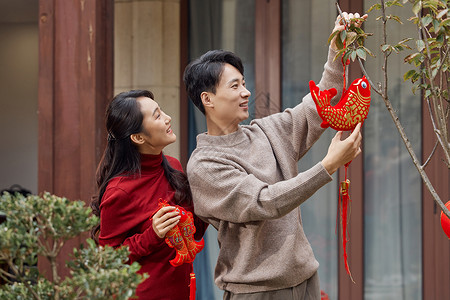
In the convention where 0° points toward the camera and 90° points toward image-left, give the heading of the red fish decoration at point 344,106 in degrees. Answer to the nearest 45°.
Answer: approximately 270°

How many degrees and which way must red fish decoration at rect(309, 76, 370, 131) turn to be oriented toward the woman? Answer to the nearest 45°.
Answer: approximately 180°

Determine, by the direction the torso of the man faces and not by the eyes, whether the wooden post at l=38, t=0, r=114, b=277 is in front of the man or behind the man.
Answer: behind

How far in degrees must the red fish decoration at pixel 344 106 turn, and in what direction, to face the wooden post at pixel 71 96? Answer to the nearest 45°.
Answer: approximately 135° to its left

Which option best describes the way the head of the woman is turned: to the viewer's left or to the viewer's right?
to the viewer's right
